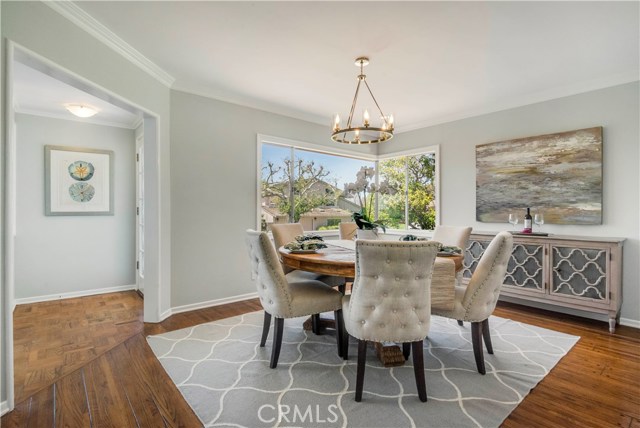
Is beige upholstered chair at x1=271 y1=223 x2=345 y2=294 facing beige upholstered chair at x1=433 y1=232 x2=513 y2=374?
yes

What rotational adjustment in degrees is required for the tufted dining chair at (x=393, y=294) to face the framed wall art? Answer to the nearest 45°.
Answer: approximately 90° to its left

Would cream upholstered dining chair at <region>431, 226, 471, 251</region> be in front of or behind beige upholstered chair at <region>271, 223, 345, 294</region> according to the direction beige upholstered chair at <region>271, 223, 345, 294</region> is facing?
in front

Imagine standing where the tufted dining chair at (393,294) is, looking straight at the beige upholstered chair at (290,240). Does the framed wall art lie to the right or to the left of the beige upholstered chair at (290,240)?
left

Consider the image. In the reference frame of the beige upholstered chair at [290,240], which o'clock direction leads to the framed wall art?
The framed wall art is roughly at 5 o'clock from the beige upholstered chair.

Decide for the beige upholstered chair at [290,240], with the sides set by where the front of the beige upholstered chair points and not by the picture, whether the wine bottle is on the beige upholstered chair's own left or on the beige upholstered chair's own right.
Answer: on the beige upholstered chair's own left

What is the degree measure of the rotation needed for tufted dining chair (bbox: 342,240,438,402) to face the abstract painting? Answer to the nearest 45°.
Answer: approximately 45° to its right

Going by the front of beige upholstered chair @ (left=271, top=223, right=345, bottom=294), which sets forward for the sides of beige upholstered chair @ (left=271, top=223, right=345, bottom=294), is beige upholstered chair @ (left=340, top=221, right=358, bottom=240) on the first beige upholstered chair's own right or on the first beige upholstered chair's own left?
on the first beige upholstered chair's own left

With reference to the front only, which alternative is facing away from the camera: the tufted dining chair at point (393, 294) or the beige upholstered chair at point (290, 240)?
the tufted dining chair

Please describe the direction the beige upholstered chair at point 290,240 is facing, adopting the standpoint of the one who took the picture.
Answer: facing the viewer and to the right of the viewer

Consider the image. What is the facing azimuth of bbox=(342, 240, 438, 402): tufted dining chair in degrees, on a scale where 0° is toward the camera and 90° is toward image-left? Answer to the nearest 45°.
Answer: approximately 180°

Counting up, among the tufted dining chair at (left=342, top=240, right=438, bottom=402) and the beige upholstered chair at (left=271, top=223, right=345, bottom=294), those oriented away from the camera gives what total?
1

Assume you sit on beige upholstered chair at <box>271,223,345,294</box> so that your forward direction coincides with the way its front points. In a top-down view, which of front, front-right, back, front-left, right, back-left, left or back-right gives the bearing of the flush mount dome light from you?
back-right
